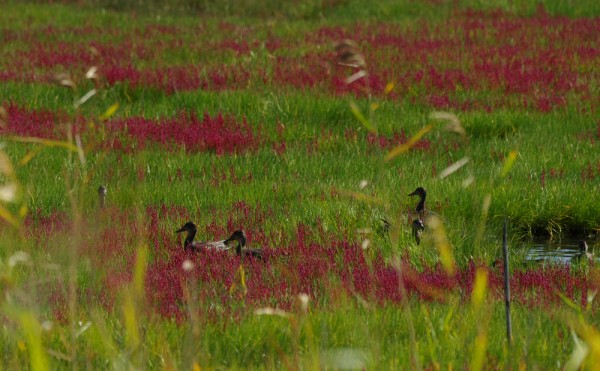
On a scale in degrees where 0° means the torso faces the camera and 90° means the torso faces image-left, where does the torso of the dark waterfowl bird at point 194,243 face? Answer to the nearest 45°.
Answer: approximately 90°

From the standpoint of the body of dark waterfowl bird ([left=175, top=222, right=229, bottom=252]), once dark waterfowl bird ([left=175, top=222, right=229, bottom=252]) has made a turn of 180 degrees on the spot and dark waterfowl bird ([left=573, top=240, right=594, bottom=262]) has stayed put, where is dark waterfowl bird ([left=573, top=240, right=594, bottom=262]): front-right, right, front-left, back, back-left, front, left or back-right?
front

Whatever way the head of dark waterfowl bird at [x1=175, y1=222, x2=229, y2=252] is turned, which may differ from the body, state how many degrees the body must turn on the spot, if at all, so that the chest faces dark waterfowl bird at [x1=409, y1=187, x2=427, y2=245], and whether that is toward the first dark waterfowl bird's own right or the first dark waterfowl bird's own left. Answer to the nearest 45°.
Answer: approximately 180°
